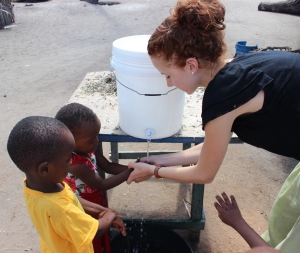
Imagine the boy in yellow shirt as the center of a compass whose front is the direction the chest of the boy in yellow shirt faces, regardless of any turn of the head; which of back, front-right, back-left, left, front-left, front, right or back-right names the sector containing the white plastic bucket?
front-left

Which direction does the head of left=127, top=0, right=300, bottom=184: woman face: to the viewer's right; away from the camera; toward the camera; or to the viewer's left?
to the viewer's left

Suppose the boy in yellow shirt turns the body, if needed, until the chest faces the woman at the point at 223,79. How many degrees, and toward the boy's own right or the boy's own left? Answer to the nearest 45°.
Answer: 0° — they already face them

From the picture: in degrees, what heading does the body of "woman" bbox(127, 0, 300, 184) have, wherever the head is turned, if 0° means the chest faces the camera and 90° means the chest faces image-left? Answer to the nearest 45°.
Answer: approximately 90°

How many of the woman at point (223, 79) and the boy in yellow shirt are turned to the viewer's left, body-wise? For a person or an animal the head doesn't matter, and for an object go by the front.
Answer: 1

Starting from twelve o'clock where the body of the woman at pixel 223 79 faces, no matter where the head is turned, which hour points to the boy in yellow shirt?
The boy in yellow shirt is roughly at 11 o'clock from the woman.

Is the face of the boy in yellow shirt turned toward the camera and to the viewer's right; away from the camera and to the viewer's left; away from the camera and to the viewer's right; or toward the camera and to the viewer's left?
away from the camera and to the viewer's right

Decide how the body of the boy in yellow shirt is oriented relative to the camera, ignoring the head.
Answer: to the viewer's right
